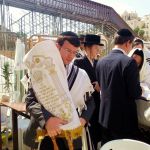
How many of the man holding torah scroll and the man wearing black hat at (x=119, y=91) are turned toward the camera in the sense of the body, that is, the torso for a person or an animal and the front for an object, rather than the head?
1

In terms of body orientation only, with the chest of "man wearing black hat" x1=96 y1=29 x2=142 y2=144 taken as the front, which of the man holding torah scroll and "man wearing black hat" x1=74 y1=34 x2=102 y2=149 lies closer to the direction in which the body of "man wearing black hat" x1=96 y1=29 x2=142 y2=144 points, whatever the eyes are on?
the man wearing black hat

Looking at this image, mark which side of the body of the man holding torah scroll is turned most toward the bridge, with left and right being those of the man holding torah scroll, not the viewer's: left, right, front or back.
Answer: back

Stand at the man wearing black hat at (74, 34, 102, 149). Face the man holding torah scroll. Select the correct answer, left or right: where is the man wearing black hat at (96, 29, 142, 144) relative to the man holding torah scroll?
left

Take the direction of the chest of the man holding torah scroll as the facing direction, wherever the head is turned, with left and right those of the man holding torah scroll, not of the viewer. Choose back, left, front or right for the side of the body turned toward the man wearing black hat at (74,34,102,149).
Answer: back

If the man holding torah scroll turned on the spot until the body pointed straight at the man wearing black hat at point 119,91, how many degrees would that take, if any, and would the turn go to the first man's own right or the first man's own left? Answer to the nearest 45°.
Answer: approximately 135° to the first man's own left

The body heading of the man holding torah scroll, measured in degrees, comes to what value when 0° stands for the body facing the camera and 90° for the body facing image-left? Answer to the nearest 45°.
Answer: approximately 0°
